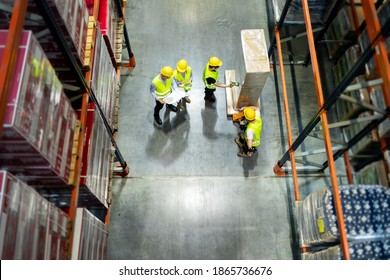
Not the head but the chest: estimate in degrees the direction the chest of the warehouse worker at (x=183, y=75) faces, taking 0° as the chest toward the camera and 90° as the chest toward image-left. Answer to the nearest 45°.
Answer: approximately 0°

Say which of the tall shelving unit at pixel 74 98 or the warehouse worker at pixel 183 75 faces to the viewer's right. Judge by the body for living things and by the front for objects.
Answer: the tall shelving unit

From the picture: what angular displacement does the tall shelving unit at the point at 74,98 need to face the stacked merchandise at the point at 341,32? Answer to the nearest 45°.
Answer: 0° — it already faces it

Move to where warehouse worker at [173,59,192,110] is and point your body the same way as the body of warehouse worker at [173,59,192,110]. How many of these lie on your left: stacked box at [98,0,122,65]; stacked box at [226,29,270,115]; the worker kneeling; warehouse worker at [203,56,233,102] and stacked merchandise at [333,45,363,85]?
4

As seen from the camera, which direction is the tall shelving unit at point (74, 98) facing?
to the viewer's right

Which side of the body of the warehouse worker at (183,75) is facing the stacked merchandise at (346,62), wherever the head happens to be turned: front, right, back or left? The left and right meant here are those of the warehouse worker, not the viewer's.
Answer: left

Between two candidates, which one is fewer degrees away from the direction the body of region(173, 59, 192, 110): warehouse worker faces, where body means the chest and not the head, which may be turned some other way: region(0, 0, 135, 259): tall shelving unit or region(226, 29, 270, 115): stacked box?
the tall shelving unit

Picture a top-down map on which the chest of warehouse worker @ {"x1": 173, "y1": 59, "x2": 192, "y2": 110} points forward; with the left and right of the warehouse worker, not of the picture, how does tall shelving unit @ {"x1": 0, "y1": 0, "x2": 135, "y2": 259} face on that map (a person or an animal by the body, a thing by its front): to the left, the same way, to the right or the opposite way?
to the left

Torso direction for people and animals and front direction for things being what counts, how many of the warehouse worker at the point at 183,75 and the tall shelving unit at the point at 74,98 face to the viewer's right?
1
